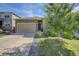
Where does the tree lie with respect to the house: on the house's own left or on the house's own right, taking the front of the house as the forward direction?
on the house's own left

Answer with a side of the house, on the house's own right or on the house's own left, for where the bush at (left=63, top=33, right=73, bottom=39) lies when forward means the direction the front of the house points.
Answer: on the house's own left

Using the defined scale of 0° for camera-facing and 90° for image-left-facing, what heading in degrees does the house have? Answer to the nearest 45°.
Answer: approximately 0°
